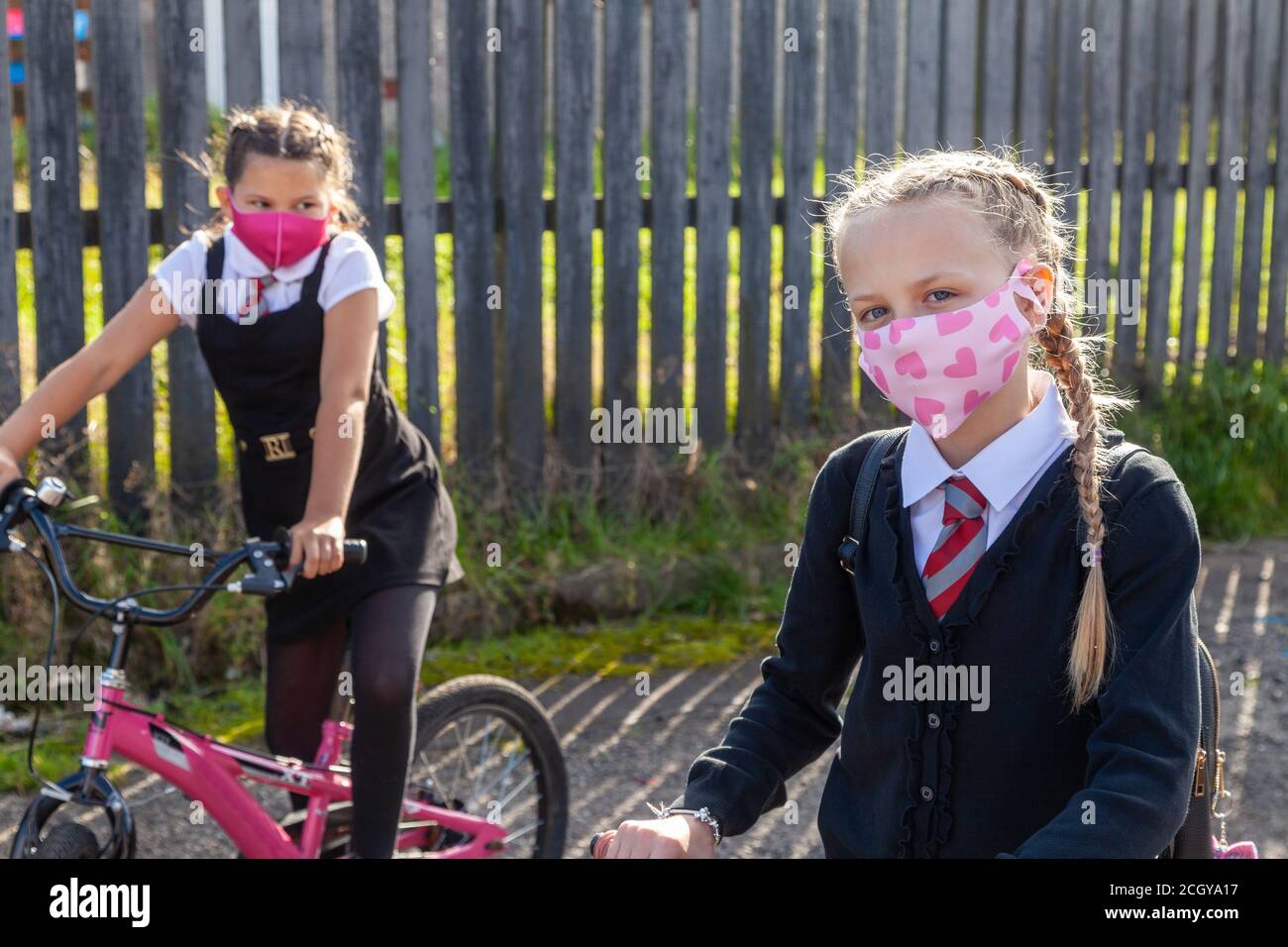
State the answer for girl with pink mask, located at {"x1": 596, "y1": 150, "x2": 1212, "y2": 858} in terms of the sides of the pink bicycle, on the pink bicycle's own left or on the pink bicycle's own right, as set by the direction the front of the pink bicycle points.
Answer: on the pink bicycle's own left

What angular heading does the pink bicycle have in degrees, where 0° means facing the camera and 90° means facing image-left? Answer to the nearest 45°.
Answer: approximately 45°

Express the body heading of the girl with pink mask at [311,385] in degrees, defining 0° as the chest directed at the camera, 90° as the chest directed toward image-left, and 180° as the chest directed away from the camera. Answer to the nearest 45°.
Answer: approximately 45°

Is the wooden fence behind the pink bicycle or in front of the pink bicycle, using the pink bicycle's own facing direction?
behind

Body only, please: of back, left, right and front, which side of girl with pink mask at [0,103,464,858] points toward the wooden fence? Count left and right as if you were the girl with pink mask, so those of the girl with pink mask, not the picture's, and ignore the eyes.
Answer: back

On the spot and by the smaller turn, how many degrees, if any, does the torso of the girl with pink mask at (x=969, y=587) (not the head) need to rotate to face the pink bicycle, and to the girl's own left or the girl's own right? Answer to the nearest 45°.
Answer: approximately 90° to the girl's own right
